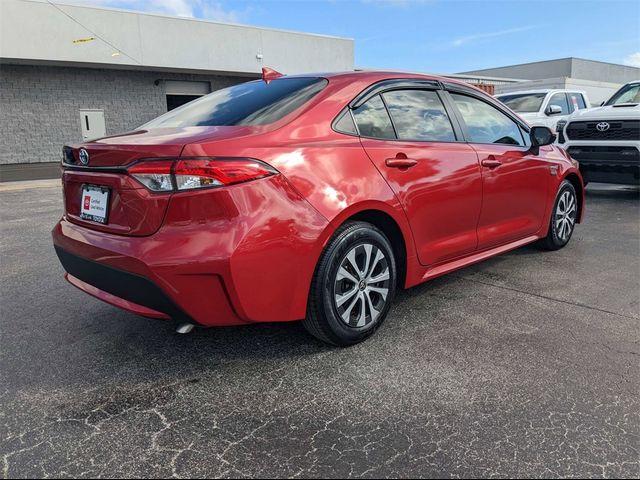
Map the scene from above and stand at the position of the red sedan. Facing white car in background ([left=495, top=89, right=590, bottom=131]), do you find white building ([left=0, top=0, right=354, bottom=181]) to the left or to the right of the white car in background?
left

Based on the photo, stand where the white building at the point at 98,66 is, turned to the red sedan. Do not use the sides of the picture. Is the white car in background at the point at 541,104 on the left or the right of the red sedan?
left

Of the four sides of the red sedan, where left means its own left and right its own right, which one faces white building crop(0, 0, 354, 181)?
left

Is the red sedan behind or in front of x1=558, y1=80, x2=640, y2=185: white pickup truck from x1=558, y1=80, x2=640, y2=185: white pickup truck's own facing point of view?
in front

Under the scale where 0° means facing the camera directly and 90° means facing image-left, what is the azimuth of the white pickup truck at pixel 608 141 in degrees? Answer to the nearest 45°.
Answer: approximately 45°

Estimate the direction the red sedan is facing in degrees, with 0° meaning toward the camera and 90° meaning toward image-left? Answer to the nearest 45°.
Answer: approximately 225°

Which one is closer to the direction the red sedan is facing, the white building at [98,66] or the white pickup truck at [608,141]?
the white pickup truck

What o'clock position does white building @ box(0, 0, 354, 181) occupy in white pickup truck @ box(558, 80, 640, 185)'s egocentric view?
The white building is roughly at 2 o'clock from the white pickup truck.

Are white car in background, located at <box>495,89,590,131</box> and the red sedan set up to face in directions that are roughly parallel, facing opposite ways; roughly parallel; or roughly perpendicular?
roughly parallel, facing opposite ways

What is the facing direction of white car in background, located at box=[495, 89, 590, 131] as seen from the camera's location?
facing the viewer and to the left of the viewer

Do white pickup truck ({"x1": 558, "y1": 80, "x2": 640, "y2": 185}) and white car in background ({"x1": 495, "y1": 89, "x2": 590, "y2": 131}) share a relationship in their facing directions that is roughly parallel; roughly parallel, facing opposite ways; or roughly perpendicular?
roughly parallel

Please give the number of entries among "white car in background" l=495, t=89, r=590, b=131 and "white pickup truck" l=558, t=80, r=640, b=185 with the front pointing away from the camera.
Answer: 0

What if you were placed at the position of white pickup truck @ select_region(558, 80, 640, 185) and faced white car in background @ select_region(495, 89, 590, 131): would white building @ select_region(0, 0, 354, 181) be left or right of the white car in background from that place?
left

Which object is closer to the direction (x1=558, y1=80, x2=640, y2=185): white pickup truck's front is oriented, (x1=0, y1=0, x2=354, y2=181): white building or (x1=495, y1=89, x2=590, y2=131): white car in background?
the white building

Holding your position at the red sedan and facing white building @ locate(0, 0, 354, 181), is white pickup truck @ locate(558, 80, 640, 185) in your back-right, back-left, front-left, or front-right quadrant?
front-right

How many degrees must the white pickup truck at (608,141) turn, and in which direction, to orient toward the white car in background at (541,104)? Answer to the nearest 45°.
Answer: approximately 135° to its right

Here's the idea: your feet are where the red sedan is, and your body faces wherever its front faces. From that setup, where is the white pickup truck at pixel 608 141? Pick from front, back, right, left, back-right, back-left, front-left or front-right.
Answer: front
